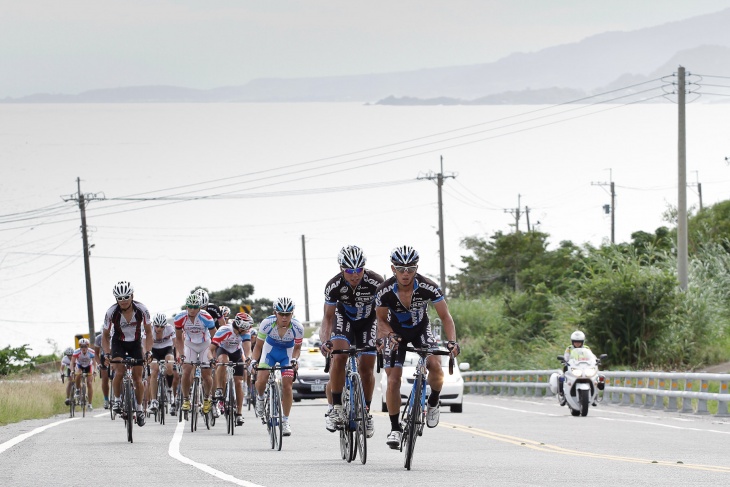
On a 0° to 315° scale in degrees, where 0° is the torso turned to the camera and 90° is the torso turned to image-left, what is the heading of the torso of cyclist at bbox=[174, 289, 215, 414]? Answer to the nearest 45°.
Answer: approximately 0°

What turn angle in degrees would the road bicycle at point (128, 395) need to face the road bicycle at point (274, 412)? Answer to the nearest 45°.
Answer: approximately 45° to its left

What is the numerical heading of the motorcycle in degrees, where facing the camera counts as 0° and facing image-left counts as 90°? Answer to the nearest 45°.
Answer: approximately 0°
